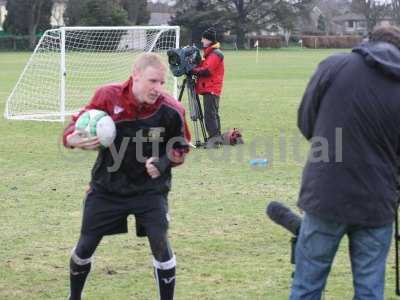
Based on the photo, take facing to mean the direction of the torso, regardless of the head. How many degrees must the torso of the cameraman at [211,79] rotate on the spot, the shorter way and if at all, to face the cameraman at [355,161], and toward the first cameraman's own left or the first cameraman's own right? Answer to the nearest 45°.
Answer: approximately 90° to the first cameraman's own left

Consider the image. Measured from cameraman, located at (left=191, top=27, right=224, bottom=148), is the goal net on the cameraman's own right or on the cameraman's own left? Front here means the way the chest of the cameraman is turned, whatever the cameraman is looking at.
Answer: on the cameraman's own right

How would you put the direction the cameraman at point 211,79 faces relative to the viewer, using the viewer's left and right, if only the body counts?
facing to the left of the viewer

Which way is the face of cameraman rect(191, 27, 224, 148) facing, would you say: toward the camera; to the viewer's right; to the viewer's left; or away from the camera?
to the viewer's left

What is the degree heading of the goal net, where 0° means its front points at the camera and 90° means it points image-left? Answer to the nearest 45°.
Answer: approximately 315°

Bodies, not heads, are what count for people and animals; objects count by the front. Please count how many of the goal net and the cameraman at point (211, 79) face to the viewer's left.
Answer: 1

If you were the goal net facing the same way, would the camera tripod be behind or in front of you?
in front
